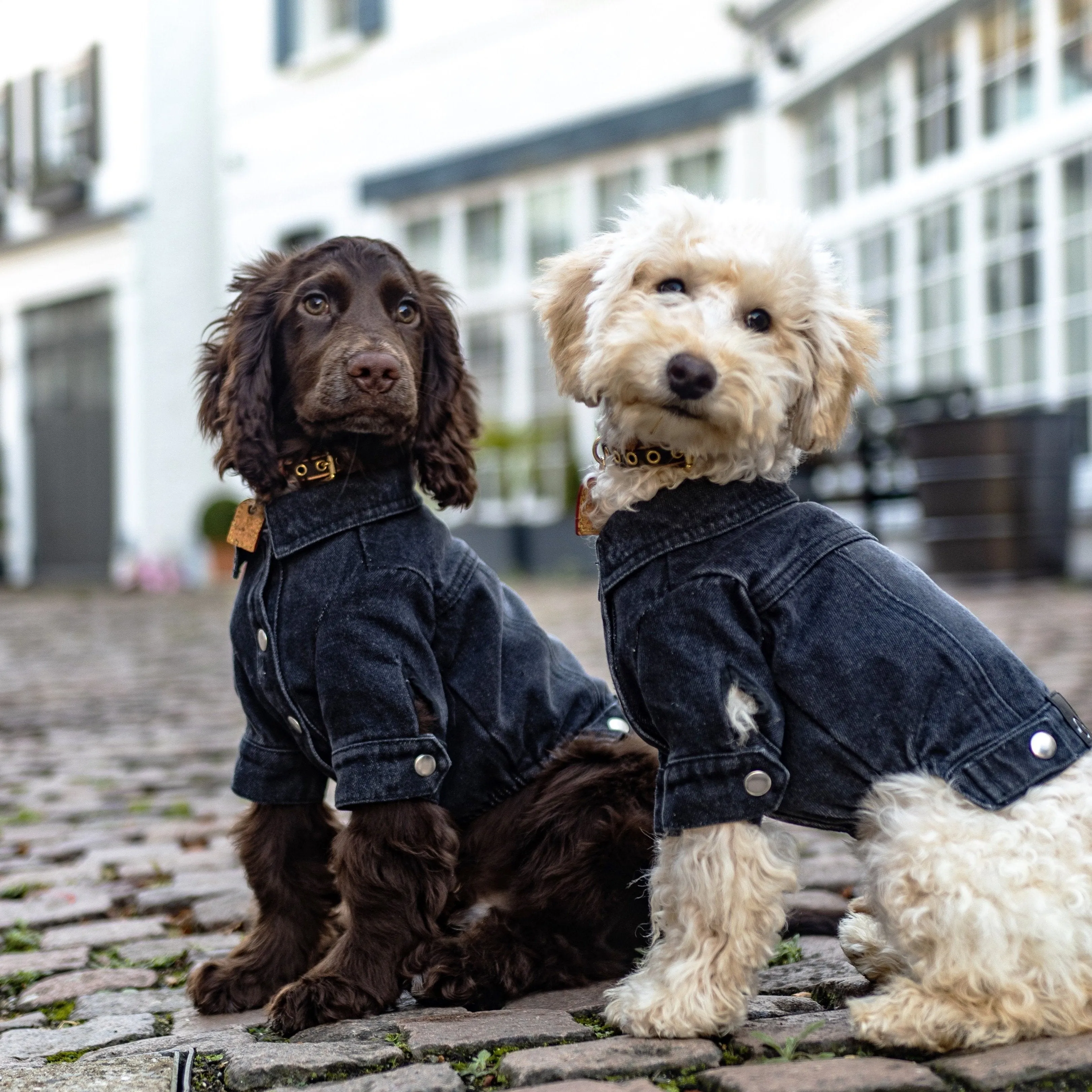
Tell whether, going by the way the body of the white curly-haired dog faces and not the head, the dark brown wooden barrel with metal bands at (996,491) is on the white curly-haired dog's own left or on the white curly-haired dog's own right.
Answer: on the white curly-haired dog's own right

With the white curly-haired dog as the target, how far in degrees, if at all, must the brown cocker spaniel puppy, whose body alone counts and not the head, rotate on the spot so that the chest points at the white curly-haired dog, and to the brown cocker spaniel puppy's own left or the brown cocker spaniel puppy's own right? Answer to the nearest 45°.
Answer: approximately 90° to the brown cocker spaniel puppy's own left

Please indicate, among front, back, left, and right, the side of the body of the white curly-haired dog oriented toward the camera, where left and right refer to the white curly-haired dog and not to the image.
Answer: left

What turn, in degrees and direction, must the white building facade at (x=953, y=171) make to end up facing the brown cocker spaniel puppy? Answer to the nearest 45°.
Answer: approximately 45° to its left

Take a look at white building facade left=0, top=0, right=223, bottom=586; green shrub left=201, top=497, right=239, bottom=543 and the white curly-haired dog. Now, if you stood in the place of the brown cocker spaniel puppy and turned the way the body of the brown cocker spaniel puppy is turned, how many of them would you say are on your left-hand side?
1

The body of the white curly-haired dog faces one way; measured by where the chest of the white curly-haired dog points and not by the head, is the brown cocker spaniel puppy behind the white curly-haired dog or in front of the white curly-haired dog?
in front

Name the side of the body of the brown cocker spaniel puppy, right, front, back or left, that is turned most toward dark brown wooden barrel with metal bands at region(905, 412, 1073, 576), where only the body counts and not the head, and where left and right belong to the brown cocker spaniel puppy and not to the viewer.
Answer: back

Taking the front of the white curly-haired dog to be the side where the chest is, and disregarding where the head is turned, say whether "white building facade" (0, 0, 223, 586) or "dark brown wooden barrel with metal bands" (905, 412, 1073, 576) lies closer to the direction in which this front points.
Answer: the white building facade
